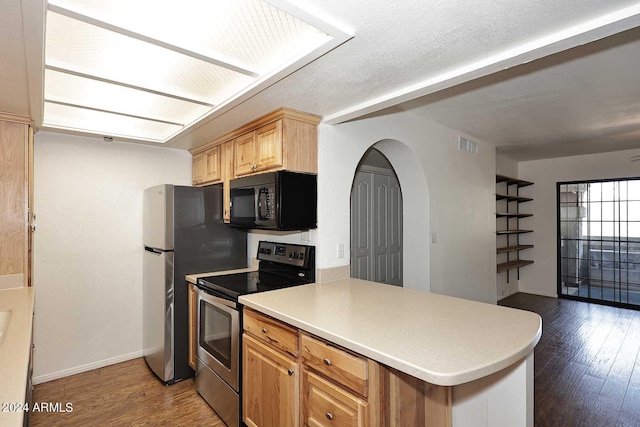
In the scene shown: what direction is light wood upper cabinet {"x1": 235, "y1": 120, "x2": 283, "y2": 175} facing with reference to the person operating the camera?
facing the viewer and to the left of the viewer

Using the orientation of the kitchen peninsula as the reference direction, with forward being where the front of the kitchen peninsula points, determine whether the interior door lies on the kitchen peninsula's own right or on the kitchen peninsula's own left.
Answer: on the kitchen peninsula's own right

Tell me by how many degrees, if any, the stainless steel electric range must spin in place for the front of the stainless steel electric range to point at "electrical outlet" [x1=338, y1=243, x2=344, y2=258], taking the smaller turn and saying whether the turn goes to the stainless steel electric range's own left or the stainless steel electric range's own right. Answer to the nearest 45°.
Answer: approximately 135° to the stainless steel electric range's own left

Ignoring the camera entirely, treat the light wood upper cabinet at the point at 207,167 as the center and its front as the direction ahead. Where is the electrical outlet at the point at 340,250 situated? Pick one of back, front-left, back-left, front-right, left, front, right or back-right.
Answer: left

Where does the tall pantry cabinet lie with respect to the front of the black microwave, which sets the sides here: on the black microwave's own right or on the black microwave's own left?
on the black microwave's own right

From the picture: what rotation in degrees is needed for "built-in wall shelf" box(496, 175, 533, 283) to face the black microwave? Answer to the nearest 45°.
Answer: approximately 45° to its right

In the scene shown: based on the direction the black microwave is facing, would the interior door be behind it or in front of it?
behind
